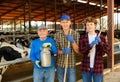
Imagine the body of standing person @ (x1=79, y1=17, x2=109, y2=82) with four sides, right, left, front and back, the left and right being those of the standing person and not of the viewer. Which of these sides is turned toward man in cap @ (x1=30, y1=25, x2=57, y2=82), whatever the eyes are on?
right

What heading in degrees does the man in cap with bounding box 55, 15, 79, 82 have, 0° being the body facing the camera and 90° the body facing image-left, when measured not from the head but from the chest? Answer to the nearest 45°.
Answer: approximately 0°

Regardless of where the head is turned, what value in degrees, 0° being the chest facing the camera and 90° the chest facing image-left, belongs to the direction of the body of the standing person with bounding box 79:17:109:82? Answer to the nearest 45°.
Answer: approximately 0°

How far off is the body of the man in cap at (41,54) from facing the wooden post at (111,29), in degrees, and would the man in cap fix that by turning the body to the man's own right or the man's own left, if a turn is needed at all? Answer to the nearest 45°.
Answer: approximately 135° to the man's own left

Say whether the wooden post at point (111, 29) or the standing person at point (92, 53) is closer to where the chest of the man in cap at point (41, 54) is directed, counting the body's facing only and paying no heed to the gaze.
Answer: the standing person
